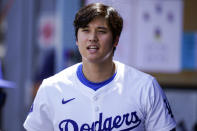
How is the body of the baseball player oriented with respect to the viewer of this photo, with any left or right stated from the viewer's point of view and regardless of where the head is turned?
facing the viewer
